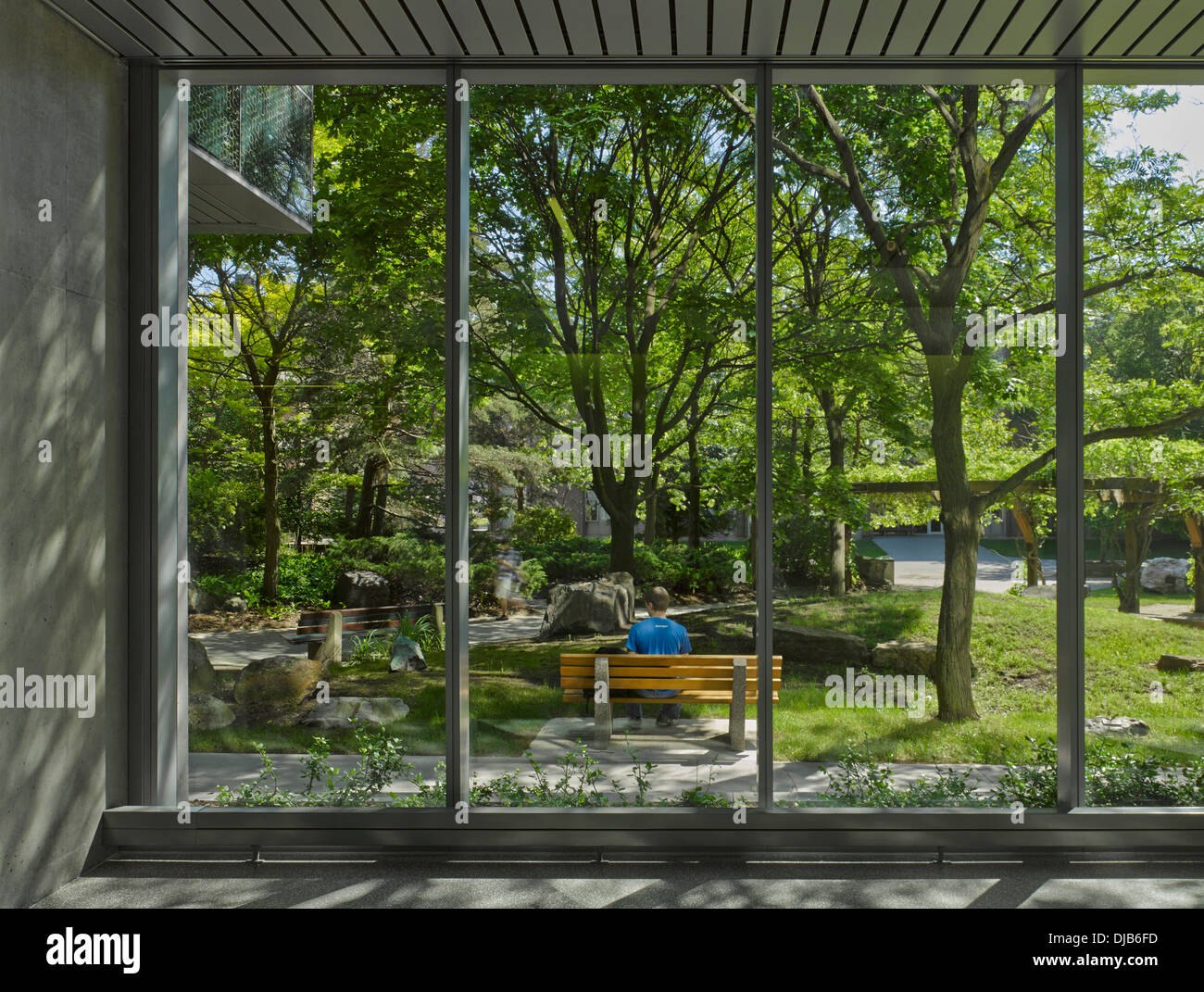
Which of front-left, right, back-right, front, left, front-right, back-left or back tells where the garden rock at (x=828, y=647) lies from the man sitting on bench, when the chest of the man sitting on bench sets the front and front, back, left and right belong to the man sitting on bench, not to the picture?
right

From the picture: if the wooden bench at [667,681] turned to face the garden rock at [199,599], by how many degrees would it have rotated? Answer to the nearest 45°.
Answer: approximately 90° to its left

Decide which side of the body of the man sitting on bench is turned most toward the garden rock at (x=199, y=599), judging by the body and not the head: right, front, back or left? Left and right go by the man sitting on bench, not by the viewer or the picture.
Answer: left

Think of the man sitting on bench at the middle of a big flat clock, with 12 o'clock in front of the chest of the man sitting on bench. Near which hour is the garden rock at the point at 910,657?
The garden rock is roughly at 3 o'clock from the man sitting on bench.

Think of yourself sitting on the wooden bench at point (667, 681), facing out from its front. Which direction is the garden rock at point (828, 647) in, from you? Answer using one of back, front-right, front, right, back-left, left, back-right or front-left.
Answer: right

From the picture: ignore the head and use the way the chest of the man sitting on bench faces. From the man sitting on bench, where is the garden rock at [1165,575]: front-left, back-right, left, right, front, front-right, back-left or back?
right

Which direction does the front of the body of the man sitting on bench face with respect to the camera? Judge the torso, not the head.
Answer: away from the camera

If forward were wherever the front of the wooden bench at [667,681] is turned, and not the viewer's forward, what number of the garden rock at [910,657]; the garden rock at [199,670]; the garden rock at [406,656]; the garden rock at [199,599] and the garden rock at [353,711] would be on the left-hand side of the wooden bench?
4

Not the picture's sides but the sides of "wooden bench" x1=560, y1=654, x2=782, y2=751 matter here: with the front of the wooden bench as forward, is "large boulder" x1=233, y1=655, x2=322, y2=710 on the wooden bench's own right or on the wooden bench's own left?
on the wooden bench's own left

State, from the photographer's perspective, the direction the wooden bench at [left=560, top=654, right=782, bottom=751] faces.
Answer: facing away from the viewer

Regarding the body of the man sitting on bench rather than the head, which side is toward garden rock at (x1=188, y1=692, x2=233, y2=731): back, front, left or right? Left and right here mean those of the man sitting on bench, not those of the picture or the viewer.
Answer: left

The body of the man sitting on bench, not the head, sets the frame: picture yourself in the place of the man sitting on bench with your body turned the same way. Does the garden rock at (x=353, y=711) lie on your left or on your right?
on your left
